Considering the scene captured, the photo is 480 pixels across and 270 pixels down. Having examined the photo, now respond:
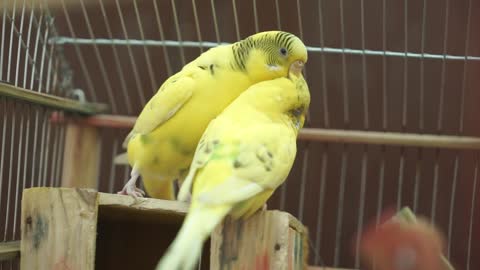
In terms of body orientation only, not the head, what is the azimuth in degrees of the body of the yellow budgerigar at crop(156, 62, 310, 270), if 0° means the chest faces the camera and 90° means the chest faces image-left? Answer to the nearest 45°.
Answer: approximately 225°

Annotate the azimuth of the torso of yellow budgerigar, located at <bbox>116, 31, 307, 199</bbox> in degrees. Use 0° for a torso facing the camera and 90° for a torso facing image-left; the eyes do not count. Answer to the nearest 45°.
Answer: approximately 270°
